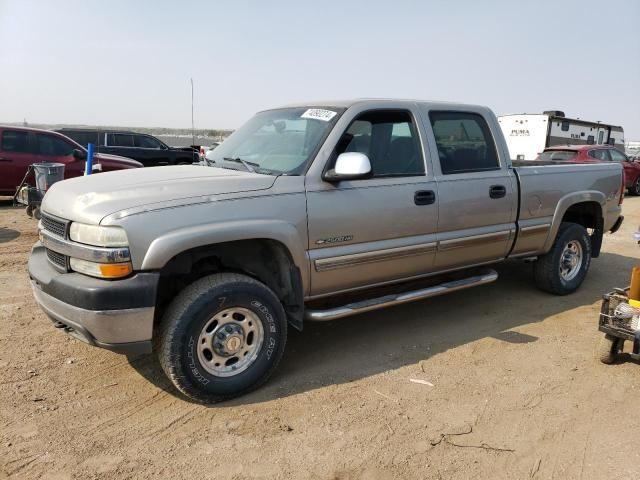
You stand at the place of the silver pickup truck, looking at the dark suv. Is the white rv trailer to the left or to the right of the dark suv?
right

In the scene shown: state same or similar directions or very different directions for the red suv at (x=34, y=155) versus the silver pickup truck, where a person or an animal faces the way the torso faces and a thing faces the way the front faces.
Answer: very different directions

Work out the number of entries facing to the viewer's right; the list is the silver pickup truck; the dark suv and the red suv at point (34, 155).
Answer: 2

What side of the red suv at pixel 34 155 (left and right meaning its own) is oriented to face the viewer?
right

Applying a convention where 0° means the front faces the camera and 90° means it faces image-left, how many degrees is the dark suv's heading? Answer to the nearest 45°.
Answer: approximately 270°

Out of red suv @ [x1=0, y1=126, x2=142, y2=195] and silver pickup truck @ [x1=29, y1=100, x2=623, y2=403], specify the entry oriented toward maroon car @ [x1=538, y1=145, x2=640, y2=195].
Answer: the red suv

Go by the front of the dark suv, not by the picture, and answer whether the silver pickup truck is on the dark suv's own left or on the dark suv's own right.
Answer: on the dark suv's own right

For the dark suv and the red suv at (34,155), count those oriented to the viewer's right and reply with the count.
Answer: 2

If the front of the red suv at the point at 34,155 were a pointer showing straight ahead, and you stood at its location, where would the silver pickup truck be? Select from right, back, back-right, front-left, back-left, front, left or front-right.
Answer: right
